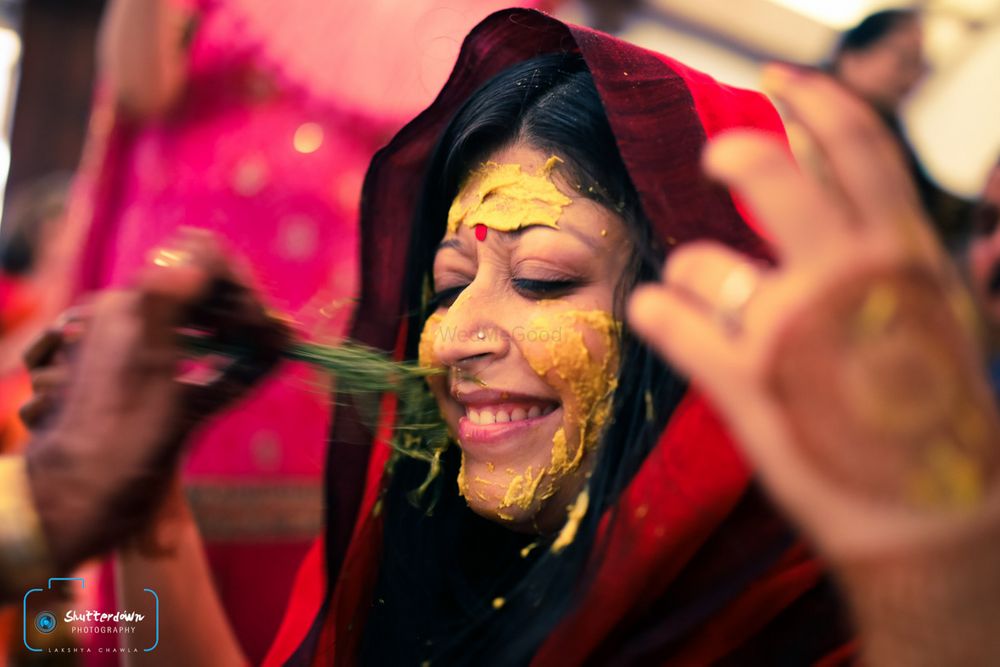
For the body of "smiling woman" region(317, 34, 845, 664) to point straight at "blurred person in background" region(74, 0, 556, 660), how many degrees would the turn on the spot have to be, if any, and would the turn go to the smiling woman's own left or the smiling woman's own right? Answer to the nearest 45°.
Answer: approximately 90° to the smiling woman's own right

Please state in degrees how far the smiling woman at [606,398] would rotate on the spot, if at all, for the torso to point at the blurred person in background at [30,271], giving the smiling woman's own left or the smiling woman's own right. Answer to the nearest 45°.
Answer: approximately 90° to the smiling woman's own right

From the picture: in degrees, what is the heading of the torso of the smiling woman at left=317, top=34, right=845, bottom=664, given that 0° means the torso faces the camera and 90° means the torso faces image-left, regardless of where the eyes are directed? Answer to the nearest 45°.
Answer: approximately 45°

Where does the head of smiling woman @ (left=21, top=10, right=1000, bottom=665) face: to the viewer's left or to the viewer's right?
to the viewer's left

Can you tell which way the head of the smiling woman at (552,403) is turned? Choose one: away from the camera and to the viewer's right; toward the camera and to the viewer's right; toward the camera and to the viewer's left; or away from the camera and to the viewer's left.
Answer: toward the camera and to the viewer's left

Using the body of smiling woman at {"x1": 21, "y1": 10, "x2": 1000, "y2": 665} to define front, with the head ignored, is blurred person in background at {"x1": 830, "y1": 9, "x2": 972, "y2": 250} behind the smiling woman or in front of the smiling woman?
behind

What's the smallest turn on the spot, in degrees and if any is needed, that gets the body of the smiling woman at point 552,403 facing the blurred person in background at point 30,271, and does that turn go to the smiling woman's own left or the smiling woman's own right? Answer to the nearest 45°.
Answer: approximately 90° to the smiling woman's own right

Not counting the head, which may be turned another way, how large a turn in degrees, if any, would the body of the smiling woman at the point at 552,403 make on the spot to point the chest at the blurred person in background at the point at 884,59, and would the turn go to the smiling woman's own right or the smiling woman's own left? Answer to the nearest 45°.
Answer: approximately 180°
